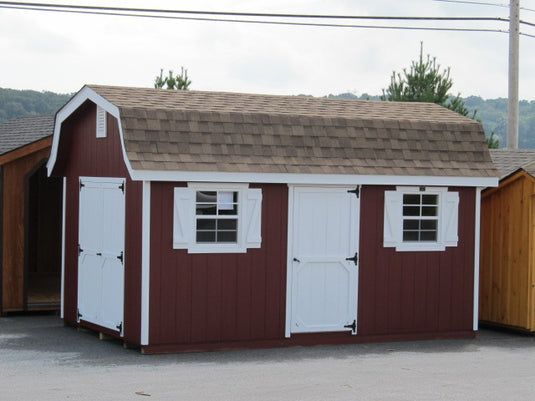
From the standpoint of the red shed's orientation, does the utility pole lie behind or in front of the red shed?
behind

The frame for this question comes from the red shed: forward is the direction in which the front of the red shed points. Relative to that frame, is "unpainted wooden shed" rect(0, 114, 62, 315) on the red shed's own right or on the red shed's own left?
on the red shed's own right

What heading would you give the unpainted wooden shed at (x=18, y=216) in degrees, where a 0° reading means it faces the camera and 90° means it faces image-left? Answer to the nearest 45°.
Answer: approximately 0°

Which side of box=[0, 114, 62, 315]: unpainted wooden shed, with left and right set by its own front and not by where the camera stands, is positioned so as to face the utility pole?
left

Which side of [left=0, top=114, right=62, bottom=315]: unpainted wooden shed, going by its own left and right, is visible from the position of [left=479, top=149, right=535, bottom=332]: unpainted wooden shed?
left

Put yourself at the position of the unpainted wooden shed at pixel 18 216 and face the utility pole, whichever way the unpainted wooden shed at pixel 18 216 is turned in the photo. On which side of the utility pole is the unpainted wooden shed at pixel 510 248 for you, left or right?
right

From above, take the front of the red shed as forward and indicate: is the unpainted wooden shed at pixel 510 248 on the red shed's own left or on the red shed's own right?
on the red shed's own left

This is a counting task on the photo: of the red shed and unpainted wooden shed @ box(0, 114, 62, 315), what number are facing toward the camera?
2
